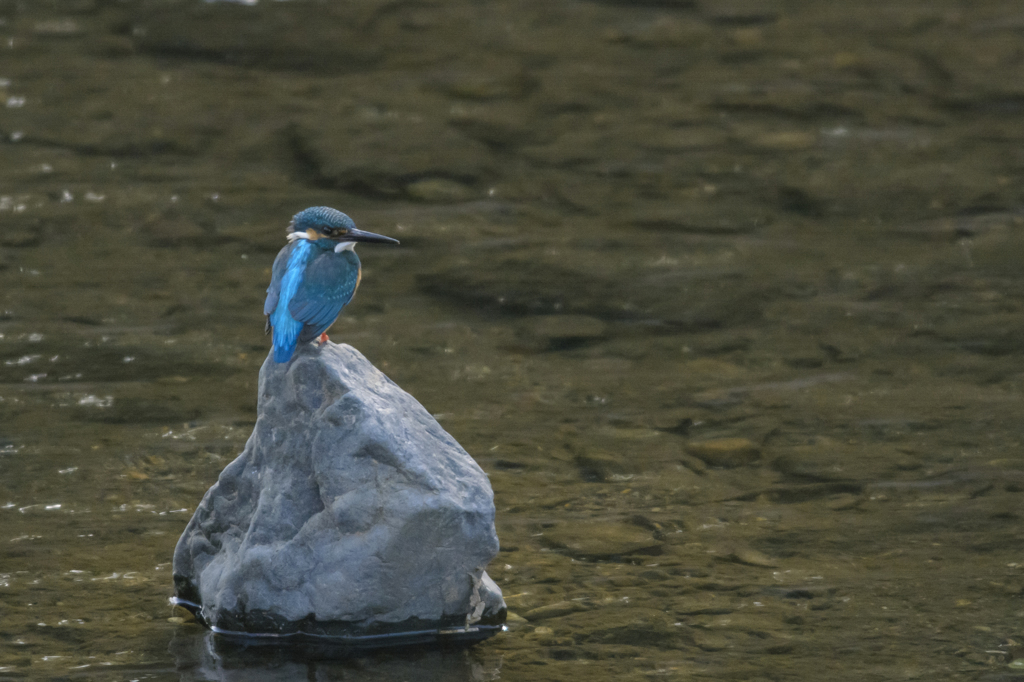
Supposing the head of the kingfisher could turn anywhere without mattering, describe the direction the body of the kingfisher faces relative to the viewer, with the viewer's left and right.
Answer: facing away from the viewer and to the right of the viewer
